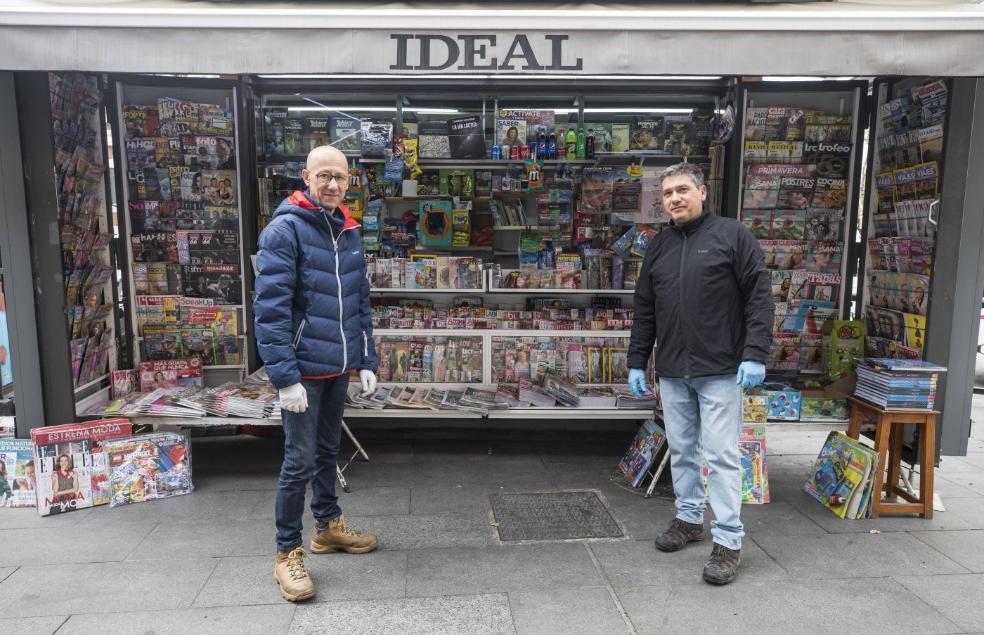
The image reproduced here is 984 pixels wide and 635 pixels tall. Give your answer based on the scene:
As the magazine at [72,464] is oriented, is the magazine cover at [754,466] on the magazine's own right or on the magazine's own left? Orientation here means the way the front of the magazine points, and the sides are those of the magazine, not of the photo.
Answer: on the magazine's own left

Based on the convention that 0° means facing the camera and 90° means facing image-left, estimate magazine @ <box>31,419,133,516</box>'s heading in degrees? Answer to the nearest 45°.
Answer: approximately 0°

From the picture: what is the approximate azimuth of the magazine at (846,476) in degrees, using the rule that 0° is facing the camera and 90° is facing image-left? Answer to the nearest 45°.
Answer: approximately 45°

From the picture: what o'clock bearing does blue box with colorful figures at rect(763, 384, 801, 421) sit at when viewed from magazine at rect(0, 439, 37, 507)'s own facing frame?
The blue box with colorful figures is roughly at 10 o'clock from the magazine.

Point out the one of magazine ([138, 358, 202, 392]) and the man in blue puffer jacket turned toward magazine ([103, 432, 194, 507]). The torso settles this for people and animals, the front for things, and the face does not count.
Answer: magazine ([138, 358, 202, 392])

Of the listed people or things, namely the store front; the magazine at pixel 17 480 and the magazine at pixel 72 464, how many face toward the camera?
3

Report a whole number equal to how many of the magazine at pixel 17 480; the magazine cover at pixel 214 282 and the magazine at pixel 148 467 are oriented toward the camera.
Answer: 3

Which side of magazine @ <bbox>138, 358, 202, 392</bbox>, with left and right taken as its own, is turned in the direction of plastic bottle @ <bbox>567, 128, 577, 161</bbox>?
left

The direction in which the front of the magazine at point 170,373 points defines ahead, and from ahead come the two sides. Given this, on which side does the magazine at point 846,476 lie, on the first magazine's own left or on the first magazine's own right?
on the first magazine's own left
